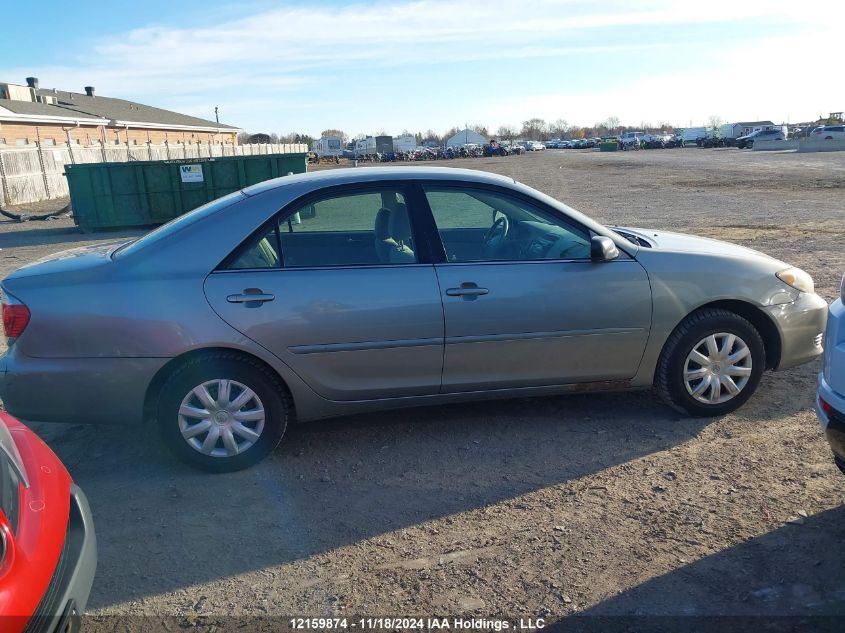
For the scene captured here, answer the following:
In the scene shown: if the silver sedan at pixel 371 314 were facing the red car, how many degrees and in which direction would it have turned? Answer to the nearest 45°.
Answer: approximately 135° to its right

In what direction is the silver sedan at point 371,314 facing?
to the viewer's right

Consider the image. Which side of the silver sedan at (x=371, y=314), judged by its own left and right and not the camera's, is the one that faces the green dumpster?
left

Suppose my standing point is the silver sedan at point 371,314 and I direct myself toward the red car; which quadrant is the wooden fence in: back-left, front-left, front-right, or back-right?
back-right

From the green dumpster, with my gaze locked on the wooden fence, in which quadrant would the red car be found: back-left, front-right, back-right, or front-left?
back-left

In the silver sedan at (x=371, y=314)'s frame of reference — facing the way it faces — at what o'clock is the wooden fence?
The wooden fence is roughly at 8 o'clock from the silver sedan.
